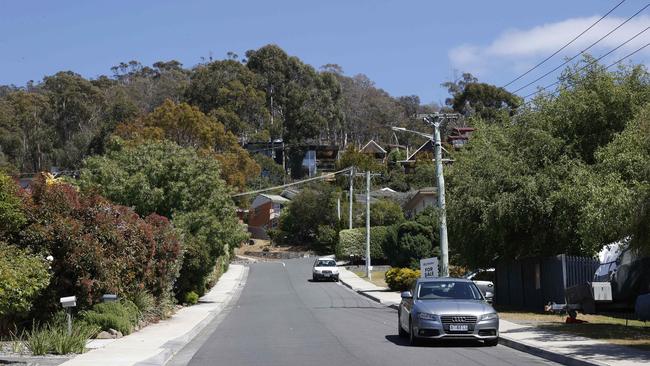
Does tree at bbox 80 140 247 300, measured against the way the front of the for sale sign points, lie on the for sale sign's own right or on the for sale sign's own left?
on the for sale sign's own right

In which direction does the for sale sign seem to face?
toward the camera

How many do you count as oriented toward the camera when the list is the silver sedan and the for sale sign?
2

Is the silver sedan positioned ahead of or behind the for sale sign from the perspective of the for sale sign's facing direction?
ahead

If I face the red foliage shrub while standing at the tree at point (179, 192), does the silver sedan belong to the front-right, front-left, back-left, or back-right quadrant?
front-left

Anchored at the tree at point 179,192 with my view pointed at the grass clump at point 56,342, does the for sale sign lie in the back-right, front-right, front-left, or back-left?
front-left

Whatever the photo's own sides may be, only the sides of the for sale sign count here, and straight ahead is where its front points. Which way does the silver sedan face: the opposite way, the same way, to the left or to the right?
the same way

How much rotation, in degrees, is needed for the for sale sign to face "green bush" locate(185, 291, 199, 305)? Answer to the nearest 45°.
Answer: approximately 90° to its right

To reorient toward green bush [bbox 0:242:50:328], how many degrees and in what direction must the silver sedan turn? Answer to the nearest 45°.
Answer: approximately 45° to its right

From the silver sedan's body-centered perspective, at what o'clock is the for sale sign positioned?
The for sale sign is roughly at 6 o'clock from the silver sedan.

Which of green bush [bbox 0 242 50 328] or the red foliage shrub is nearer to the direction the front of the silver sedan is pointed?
the green bush

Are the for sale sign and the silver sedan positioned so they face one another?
no

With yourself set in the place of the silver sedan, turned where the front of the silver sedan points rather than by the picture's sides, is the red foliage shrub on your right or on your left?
on your right

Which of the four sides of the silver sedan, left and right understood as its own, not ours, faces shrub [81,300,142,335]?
right

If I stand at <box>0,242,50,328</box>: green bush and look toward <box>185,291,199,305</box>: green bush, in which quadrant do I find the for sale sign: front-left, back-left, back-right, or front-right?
front-right

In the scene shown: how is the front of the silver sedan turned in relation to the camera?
facing the viewer

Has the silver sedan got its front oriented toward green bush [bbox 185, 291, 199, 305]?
no

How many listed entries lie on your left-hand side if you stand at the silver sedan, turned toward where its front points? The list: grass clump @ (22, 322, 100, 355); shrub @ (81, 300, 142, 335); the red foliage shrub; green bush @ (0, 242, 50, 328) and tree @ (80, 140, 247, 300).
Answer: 0
